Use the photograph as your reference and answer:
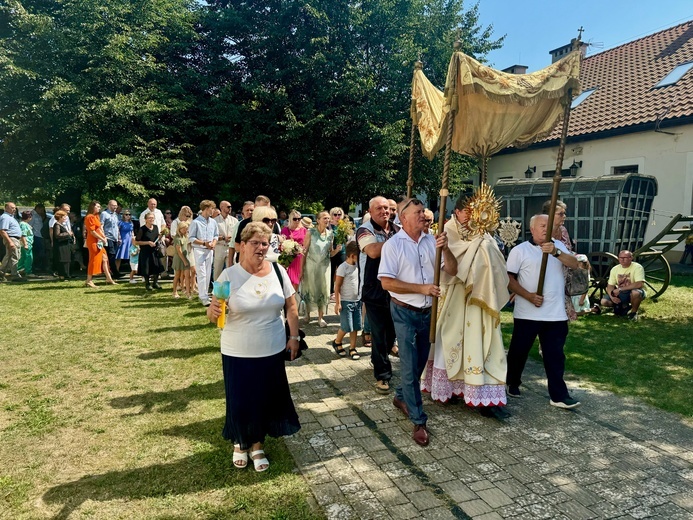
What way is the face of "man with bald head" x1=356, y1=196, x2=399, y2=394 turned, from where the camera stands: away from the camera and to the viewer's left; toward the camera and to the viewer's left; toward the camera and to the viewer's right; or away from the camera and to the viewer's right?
toward the camera and to the viewer's right

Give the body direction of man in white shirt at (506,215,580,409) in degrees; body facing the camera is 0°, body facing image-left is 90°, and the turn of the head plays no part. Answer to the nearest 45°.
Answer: approximately 315°

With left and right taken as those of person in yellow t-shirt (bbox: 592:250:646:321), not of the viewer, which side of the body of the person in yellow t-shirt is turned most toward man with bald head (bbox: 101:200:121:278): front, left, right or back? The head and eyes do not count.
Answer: right

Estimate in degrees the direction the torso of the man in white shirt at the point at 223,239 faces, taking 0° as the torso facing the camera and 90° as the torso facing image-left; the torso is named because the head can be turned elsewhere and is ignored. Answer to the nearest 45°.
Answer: approximately 315°

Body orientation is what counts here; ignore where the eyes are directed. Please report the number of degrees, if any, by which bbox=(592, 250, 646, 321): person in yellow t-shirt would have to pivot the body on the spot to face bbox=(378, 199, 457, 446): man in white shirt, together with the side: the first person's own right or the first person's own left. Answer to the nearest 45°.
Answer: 0° — they already face them

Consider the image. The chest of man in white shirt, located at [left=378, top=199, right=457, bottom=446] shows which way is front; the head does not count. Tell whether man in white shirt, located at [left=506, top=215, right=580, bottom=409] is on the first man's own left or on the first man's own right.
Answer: on the first man's own left

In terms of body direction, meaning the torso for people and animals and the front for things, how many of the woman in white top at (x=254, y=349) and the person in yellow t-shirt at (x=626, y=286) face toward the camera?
2

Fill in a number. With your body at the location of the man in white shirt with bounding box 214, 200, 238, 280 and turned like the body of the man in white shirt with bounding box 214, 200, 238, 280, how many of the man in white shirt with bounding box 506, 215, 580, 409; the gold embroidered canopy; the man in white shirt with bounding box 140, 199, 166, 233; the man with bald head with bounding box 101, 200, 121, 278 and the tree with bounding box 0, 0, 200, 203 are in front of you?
2

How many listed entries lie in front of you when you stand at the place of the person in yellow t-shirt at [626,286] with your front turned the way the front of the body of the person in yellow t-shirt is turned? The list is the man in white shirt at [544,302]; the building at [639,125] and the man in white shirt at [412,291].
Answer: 2

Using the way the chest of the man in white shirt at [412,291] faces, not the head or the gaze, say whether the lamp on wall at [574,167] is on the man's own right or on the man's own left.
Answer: on the man's own left

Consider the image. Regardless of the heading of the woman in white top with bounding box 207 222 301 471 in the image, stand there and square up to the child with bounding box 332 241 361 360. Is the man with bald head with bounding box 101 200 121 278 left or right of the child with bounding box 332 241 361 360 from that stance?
left
